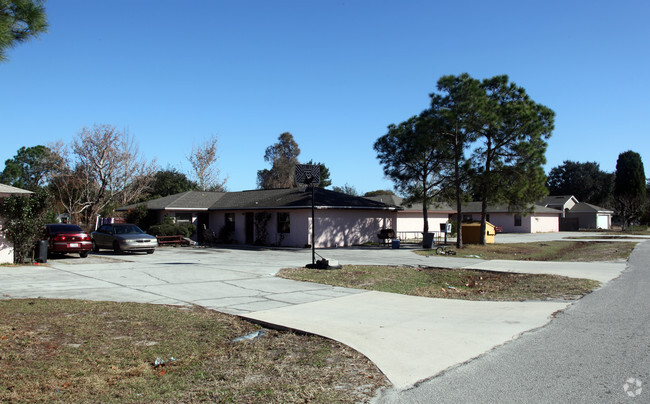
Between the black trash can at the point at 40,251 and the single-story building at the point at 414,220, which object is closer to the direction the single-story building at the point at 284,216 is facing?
the black trash can

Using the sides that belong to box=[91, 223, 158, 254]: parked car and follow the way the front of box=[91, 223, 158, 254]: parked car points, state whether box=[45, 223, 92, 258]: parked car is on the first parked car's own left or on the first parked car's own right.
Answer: on the first parked car's own right

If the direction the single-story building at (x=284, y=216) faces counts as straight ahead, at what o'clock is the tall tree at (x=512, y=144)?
The tall tree is roughly at 8 o'clock from the single-story building.

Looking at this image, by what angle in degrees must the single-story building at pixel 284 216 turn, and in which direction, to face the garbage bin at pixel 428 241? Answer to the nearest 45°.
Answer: approximately 90° to its left

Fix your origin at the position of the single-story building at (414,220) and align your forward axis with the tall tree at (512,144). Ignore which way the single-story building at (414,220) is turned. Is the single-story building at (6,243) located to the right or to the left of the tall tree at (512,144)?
right

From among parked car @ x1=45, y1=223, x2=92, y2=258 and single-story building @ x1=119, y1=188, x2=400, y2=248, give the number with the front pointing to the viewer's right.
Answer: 0

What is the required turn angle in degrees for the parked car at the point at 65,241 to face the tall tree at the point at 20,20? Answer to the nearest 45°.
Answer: approximately 135° to its left
